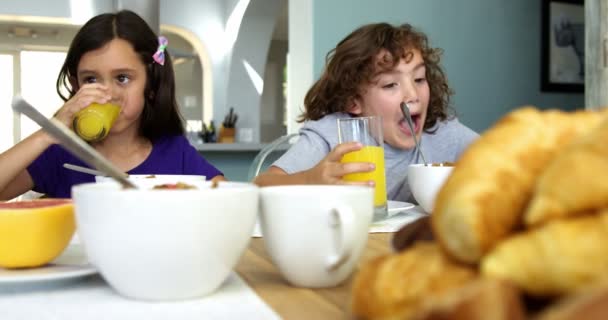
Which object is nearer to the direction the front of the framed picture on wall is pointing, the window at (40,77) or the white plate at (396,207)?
the white plate

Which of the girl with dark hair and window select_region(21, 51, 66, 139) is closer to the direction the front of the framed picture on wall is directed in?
the girl with dark hair

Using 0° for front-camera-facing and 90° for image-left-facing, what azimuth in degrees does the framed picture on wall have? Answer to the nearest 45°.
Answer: approximately 0°

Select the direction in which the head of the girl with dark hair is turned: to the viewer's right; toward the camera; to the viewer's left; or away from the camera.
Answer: toward the camera

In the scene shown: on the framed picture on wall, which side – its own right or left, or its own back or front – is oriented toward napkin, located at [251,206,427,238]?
front

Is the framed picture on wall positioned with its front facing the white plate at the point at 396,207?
yes

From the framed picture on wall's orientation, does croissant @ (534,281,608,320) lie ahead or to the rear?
ahead

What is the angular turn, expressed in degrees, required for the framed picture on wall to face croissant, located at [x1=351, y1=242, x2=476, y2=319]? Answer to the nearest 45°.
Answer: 0° — it already faces it

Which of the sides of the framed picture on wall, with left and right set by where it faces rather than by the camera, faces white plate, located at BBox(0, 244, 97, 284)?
front

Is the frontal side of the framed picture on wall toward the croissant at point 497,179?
yes

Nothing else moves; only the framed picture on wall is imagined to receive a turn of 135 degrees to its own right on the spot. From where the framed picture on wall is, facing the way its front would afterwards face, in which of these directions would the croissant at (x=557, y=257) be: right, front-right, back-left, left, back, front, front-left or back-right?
back-left
